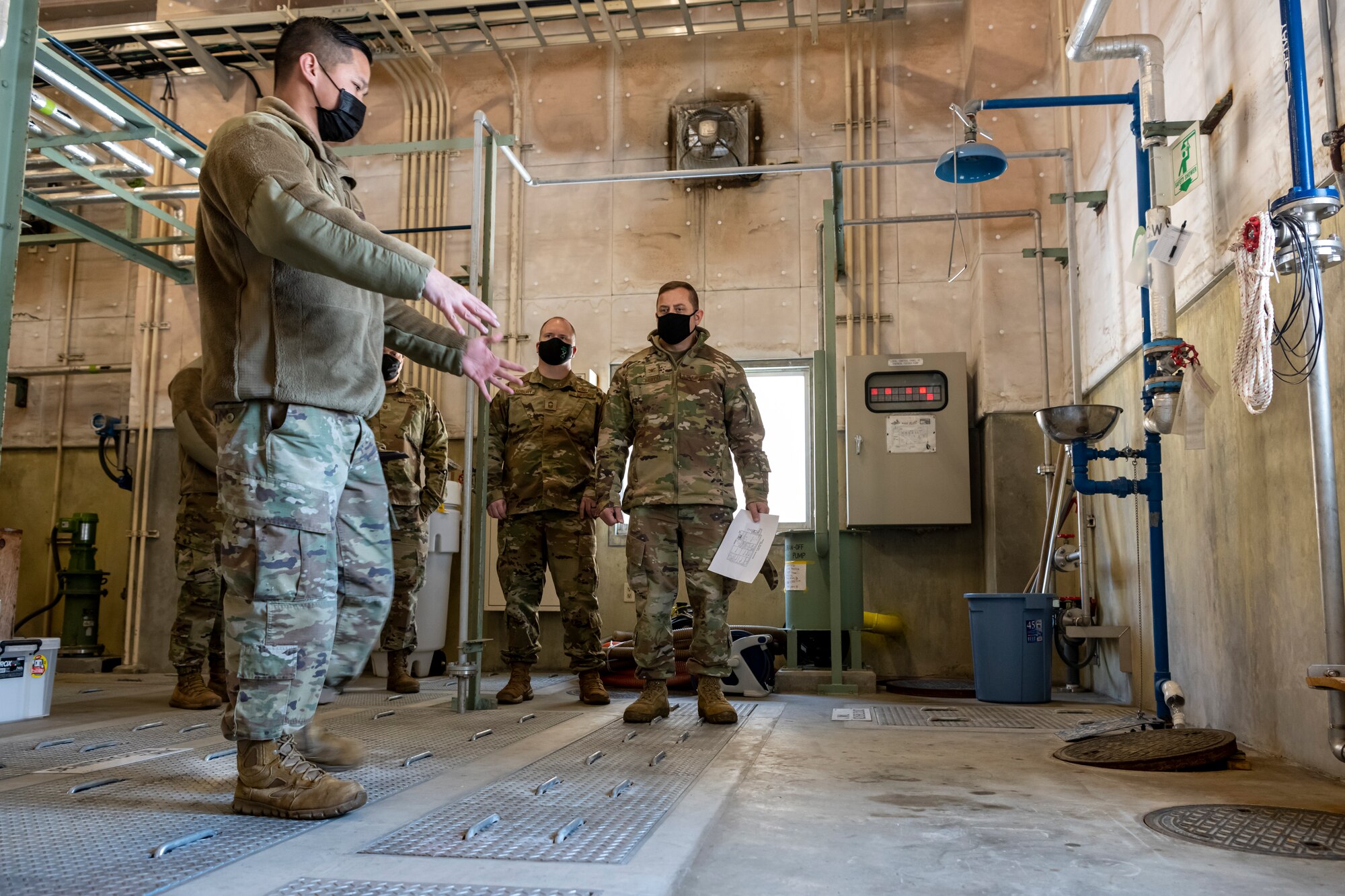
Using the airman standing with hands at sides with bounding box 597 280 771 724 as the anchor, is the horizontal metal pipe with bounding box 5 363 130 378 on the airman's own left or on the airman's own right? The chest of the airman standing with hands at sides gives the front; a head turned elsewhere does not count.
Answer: on the airman's own right

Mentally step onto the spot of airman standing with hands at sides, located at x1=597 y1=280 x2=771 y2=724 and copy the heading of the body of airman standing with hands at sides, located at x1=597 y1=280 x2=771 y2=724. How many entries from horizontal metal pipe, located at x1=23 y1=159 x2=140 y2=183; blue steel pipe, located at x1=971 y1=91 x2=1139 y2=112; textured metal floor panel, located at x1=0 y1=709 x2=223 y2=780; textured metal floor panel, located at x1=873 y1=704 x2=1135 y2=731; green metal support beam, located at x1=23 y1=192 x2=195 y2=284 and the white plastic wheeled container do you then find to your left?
2

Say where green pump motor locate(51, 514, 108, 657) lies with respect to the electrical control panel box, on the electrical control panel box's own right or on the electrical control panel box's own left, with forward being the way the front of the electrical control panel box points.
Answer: on the electrical control panel box's own right

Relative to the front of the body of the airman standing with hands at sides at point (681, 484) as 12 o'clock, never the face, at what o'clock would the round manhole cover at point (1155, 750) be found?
The round manhole cover is roughly at 10 o'clock from the airman standing with hands at sides.

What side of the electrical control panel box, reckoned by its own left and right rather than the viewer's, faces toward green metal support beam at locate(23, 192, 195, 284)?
right

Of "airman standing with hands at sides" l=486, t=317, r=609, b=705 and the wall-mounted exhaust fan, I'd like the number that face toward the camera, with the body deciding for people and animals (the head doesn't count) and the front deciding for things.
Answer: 2

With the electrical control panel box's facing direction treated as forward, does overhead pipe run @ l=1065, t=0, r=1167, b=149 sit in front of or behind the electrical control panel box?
in front

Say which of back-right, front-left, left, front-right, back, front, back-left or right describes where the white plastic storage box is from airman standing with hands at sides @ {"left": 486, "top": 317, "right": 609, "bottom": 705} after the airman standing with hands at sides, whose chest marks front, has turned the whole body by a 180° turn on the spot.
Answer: left

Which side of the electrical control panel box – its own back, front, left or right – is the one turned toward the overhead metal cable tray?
right

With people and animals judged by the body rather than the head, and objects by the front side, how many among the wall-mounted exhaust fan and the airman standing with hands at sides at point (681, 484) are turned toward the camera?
2

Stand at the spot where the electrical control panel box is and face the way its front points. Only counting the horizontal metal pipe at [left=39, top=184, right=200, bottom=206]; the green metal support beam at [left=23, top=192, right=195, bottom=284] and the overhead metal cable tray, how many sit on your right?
3
